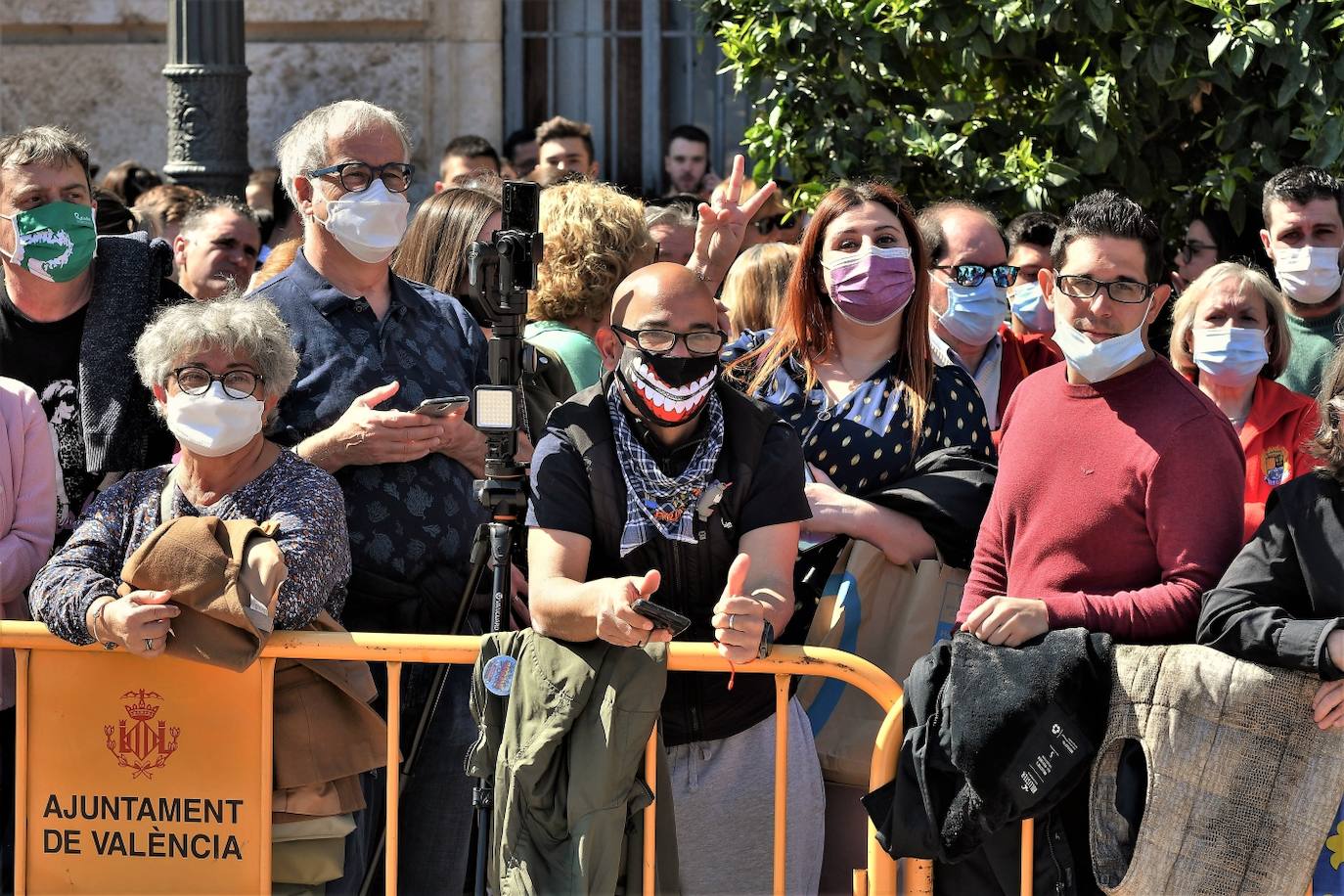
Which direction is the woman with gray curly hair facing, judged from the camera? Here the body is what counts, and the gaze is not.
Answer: toward the camera

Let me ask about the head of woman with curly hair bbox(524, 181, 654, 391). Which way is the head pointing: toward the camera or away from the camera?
away from the camera

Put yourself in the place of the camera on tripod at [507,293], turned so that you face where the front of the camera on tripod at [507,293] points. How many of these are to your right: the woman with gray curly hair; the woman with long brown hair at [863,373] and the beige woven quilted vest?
1

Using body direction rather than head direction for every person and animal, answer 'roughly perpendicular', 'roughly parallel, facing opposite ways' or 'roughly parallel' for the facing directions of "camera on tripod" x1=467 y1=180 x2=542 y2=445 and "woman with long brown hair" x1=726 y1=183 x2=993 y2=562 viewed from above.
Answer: roughly parallel

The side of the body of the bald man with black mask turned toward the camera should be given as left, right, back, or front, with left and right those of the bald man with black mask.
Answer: front

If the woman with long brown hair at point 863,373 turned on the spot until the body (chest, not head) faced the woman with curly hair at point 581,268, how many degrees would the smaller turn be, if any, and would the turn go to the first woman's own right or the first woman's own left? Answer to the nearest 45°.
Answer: approximately 135° to the first woman's own right

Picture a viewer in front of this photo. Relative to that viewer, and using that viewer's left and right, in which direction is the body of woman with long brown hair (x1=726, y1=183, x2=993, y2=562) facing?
facing the viewer

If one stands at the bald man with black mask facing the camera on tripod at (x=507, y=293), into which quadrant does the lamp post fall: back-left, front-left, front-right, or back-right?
front-right

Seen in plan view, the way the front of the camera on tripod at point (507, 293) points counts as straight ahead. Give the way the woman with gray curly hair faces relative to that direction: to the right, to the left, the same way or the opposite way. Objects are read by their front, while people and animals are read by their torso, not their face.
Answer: the same way

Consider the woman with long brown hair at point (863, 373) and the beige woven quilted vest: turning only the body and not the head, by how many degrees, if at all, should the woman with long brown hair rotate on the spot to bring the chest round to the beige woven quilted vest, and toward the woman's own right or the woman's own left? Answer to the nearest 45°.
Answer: approximately 45° to the woman's own left

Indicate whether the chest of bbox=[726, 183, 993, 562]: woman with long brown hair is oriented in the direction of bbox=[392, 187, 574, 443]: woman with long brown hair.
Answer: no

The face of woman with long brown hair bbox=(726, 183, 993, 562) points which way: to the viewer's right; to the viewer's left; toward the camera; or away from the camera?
toward the camera

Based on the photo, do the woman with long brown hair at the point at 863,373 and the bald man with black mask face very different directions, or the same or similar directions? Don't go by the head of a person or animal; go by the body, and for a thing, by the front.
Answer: same or similar directions
